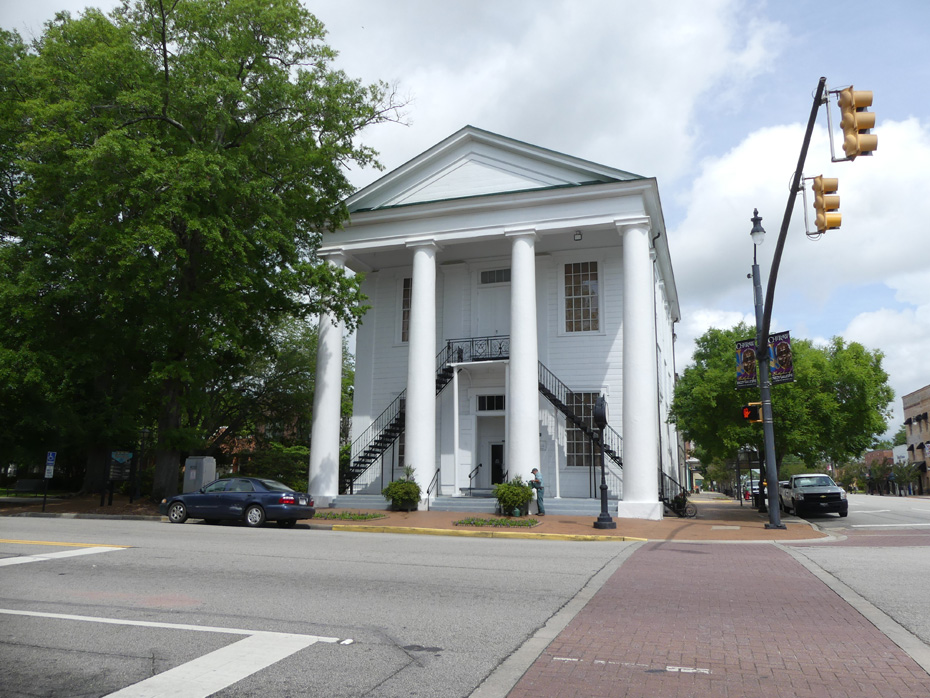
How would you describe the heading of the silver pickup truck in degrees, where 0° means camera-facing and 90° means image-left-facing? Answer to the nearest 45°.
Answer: approximately 315°

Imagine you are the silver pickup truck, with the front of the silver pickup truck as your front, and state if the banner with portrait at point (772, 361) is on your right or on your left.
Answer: on your right

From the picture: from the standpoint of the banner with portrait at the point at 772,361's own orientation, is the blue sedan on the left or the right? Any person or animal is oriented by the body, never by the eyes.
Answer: on its right

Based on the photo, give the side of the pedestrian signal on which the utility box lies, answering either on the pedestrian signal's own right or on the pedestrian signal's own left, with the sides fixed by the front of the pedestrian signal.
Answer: on the pedestrian signal's own right

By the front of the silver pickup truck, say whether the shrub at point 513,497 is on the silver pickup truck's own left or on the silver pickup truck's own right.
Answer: on the silver pickup truck's own right

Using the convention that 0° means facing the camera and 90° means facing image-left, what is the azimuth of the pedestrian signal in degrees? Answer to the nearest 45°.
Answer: approximately 0°

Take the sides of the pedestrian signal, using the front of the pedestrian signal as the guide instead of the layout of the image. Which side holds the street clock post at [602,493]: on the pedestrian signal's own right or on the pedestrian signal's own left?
on the pedestrian signal's own right

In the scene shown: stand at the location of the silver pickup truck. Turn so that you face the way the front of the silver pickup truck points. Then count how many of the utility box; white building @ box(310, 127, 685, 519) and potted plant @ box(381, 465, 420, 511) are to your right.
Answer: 3

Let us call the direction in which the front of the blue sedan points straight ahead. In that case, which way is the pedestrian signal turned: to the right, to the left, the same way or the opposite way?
to the left

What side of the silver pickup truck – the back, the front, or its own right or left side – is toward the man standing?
right
